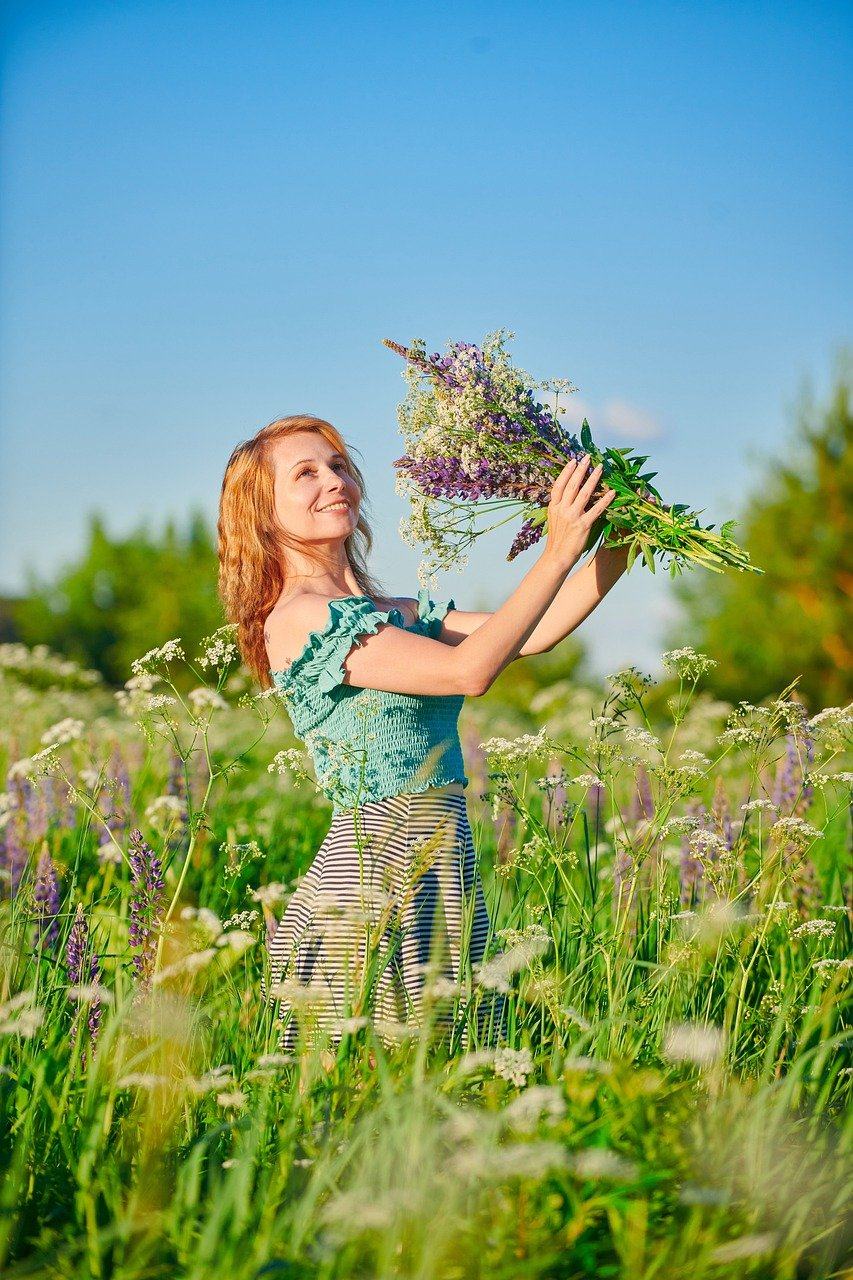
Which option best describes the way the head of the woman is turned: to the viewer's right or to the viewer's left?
to the viewer's right

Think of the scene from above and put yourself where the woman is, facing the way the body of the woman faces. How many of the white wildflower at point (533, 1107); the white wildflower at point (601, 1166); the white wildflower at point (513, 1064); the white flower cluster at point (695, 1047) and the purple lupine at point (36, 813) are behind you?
1

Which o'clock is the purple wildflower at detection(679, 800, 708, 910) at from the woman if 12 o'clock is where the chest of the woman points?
The purple wildflower is roughly at 9 o'clock from the woman.

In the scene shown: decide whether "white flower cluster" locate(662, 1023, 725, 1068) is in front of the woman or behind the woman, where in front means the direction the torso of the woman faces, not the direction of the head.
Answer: in front

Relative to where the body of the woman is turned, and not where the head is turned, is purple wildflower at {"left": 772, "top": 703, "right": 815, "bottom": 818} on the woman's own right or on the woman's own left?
on the woman's own left

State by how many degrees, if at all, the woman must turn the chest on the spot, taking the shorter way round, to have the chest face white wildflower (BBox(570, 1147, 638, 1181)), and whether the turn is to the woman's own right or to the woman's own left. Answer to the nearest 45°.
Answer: approximately 45° to the woman's own right

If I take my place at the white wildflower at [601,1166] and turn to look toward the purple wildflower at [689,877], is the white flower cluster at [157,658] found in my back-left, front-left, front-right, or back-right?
front-left

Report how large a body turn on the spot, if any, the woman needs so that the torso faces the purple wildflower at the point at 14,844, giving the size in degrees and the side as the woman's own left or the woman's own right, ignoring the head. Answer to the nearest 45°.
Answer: approximately 180°

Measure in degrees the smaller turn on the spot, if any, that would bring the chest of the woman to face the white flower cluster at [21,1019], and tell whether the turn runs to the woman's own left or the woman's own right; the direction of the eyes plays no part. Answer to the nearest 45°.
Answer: approximately 90° to the woman's own right

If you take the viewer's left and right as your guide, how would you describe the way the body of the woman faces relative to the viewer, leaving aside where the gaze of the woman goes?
facing the viewer and to the right of the viewer

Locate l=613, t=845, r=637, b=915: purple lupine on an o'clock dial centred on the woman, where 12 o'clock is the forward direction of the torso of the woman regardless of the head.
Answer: The purple lupine is roughly at 10 o'clock from the woman.
